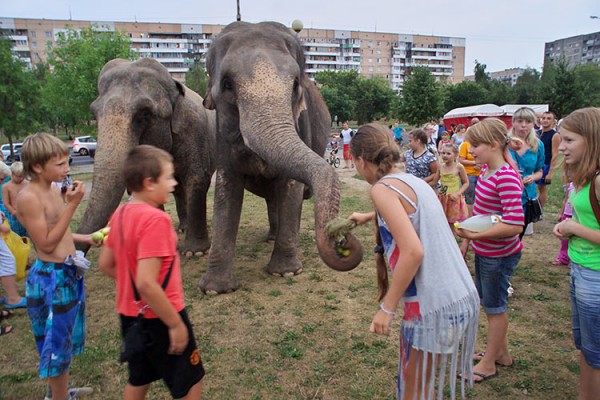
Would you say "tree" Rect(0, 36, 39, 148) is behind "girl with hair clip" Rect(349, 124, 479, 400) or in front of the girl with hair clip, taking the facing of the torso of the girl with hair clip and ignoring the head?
in front

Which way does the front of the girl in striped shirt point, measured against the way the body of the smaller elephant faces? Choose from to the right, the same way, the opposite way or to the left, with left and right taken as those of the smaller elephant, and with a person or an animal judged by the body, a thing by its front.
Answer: to the right

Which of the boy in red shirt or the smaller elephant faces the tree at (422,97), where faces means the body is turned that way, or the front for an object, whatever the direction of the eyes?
the boy in red shirt

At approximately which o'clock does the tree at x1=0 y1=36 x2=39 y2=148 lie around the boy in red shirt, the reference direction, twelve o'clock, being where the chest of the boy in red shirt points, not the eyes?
The tree is roughly at 10 o'clock from the boy in red shirt.

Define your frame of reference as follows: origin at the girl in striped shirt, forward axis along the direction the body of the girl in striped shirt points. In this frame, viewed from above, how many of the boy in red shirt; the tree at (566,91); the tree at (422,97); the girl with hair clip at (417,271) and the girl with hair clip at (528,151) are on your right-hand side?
3

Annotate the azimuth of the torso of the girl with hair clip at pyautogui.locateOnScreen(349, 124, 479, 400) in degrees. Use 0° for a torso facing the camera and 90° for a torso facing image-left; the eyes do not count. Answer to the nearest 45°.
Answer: approximately 135°

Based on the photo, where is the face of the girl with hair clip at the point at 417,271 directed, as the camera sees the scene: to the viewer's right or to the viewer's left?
to the viewer's left

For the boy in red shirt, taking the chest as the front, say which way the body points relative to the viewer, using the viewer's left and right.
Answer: facing away from the viewer and to the right of the viewer

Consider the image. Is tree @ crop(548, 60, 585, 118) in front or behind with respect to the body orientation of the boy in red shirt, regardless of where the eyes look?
in front

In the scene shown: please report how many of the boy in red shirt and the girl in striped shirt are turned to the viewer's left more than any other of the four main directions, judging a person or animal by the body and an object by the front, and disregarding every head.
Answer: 1

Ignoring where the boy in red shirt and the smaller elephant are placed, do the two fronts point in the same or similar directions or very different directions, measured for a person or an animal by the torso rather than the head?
very different directions

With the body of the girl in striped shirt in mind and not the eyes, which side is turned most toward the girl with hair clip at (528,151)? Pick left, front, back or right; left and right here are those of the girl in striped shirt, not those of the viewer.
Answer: right

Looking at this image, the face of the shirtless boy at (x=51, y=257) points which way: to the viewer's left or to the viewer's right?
to the viewer's right

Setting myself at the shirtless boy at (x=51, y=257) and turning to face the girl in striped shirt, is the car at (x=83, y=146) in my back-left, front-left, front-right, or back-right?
back-left

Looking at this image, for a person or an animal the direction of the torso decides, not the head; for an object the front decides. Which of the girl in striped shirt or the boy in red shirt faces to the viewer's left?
the girl in striped shirt
